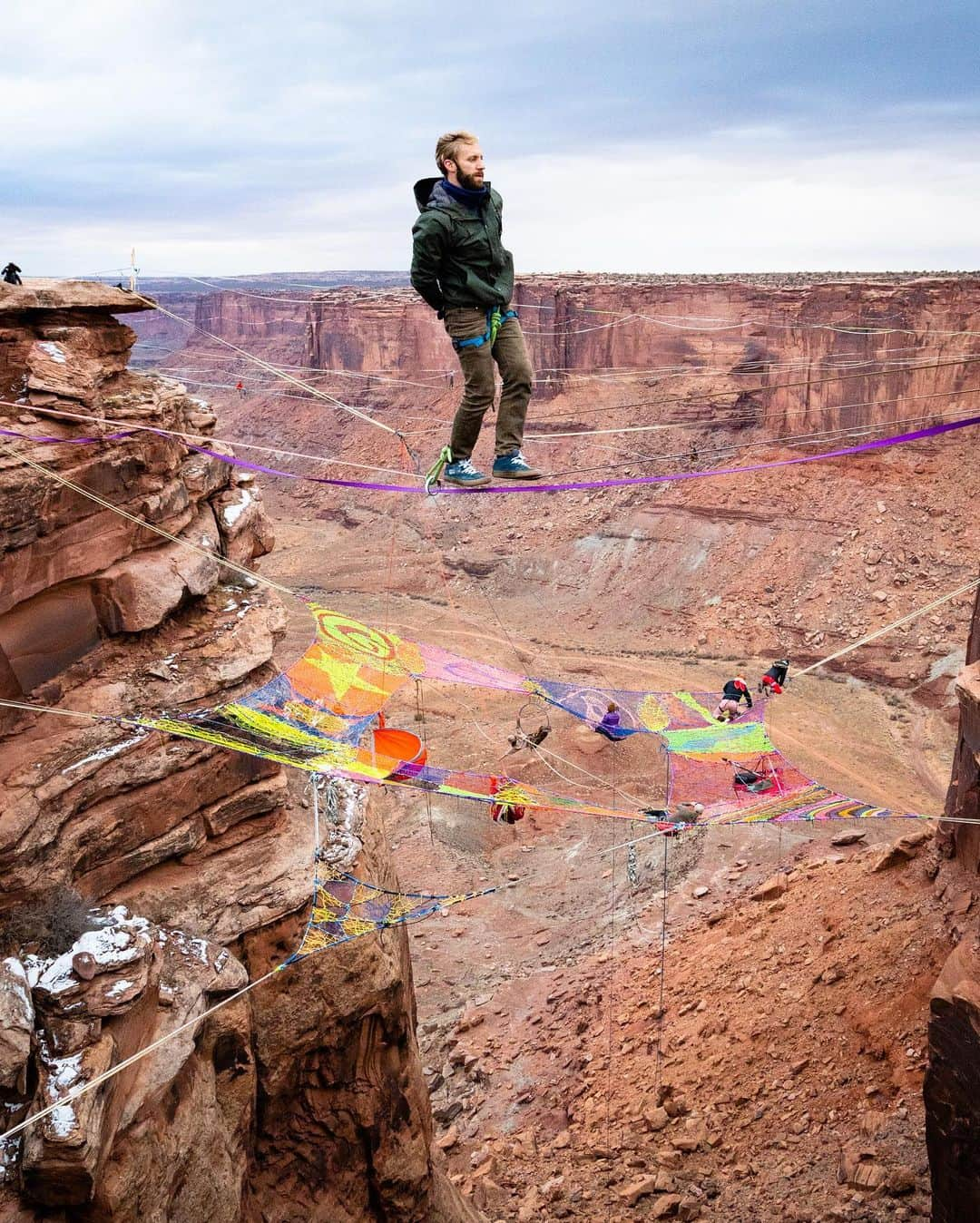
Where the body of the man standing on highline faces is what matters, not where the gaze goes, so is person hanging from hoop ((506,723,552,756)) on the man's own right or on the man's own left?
on the man's own left

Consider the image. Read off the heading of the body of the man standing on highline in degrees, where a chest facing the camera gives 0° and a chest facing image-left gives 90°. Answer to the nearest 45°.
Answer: approximately 315°

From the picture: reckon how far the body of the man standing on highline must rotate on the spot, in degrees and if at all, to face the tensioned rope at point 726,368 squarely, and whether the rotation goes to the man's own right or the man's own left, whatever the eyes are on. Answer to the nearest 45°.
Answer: approximately 135° to the man's own left

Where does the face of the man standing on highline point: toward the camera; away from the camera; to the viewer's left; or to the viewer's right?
to the viewer's right

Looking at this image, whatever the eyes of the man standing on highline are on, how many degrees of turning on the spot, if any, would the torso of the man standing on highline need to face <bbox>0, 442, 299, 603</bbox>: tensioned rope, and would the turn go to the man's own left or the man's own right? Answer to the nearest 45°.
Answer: approximately 135° to the man's own right
